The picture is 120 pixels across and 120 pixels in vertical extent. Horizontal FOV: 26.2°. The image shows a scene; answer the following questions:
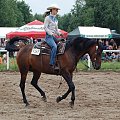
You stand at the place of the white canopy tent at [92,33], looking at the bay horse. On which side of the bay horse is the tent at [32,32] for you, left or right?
right

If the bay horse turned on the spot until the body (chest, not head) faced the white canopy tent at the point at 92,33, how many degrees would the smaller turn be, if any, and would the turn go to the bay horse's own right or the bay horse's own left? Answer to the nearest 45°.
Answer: approximately 90° to the bay horse's own left

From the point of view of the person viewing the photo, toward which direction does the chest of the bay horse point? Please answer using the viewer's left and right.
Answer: facing to the right of the viewer

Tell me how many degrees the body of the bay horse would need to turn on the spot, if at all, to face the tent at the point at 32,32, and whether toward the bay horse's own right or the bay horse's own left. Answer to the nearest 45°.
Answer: approximately 90° to the bay horse's own left
